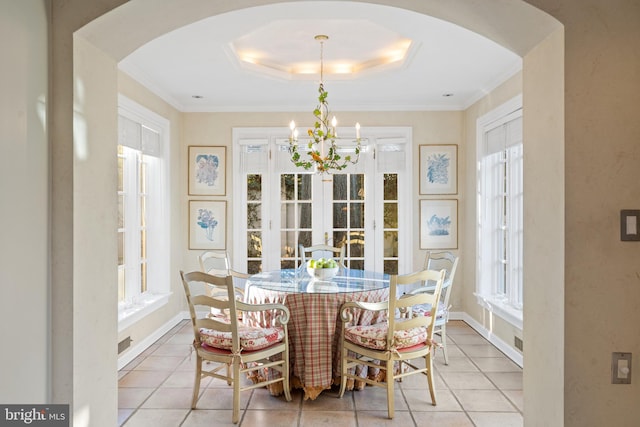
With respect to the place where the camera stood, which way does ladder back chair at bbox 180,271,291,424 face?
facing away from the viewer and to the right of the viewer

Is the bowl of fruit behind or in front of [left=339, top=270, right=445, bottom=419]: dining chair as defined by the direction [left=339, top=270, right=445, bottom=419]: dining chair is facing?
in front

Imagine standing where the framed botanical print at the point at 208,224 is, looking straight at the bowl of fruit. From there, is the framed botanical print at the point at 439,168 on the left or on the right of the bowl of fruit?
left

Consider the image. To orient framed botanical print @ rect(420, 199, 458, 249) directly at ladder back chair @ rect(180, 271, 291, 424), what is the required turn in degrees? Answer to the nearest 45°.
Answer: approximately 45° to its right

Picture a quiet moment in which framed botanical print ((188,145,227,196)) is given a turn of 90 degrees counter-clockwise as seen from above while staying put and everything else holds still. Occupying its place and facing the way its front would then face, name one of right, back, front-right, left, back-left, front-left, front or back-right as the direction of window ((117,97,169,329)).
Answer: back-right

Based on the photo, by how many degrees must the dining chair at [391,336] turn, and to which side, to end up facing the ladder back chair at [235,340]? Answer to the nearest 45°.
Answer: approximately 45° to its left

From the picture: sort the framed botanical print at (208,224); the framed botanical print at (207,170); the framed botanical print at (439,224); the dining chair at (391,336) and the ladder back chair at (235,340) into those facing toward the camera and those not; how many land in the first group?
3

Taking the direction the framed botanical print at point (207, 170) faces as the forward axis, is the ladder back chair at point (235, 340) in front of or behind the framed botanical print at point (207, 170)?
in front
